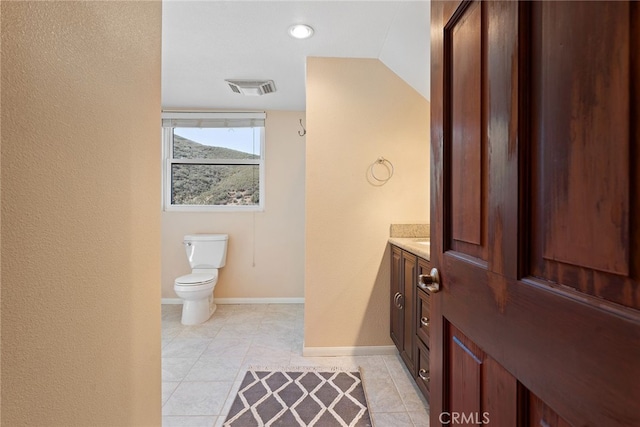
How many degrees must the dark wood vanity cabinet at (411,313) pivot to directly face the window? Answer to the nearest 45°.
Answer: approximately 45° to its right

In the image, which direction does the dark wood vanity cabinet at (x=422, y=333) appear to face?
to the viewer's left

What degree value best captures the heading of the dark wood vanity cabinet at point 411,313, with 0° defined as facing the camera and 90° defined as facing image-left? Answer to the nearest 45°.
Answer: approximately 90°

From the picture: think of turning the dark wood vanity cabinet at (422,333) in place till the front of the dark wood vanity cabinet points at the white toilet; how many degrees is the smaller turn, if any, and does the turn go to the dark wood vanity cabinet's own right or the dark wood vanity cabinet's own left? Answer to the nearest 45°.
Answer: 0° — it already faces it

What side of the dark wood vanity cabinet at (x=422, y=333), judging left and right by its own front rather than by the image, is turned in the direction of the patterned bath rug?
front

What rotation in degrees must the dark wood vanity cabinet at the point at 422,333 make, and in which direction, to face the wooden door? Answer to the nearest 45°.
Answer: approximately 90° to its left

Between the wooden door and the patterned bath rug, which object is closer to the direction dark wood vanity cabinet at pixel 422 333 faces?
the patterned bath rug

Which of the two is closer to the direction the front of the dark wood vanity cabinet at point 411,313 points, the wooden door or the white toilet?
the white toilet

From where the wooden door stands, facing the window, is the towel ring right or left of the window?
right
